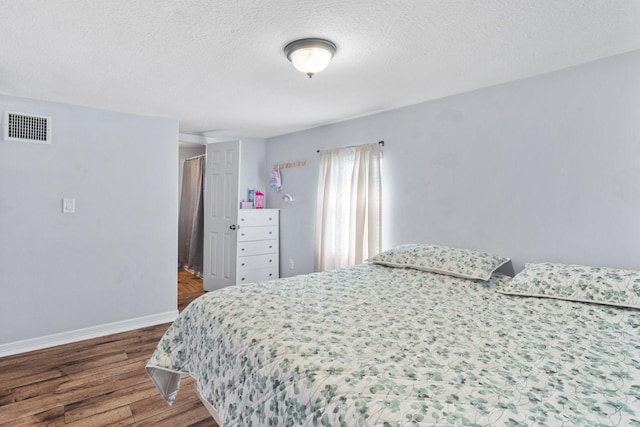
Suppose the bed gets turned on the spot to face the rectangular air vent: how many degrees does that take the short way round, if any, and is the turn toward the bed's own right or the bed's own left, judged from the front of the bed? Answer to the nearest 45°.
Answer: approximately 45° to the bed's own right

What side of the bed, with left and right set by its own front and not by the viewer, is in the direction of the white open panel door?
right

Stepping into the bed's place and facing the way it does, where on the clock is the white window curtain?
The white window curtain is roughly at 4 o'clock from the bed.

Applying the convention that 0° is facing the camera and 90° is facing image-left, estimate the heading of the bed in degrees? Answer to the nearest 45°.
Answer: approximately 45°
